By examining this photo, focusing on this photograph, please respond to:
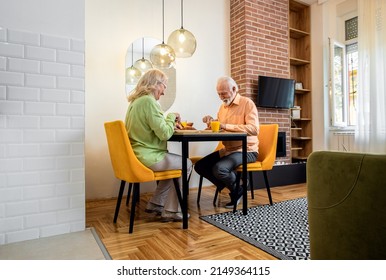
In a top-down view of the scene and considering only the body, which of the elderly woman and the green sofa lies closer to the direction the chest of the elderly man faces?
the elderly woman

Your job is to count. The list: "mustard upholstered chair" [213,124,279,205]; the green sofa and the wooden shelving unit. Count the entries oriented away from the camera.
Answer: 1

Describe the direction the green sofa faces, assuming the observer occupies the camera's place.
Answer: facing away from the viewer

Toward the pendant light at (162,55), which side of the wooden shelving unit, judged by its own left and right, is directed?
right

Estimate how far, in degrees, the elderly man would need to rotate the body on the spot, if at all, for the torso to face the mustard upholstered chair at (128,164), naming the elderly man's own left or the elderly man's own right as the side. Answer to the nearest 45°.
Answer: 0° — they already face it

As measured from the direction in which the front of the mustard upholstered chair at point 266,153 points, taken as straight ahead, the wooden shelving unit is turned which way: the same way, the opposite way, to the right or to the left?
to the left

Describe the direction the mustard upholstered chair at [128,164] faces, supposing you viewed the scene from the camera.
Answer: facing away from the viewer and to the right of the viewer

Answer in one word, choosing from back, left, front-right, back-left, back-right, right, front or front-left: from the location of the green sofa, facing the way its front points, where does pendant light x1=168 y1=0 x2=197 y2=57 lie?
front-left

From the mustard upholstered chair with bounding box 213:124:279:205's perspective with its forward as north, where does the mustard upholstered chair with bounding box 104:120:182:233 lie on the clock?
the mustard upholstered chair with bounding box 104:120:182:233 is roughly at 12 o'clock from the mustard upholstered chair with bounding box 213:124:279:205.

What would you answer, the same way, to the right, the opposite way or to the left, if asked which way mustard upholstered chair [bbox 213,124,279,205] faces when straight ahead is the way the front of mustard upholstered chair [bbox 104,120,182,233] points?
the opposite way

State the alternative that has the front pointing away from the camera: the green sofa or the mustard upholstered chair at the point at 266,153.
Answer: the green sofa

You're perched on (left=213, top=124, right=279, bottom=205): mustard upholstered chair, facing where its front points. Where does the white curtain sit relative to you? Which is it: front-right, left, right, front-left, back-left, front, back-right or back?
back

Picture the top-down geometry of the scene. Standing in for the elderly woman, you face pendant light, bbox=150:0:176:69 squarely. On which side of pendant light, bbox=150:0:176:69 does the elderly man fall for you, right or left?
right

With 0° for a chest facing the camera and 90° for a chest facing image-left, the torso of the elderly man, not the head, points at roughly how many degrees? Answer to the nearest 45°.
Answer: approximately 45°
